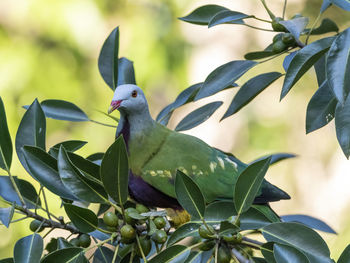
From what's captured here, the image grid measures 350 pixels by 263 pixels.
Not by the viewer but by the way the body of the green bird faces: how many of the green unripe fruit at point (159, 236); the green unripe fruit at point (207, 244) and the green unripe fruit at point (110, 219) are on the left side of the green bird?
3

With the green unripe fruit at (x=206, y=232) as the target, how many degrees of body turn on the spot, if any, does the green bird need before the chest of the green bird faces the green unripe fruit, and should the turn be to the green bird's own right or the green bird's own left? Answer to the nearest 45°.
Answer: approximately 90° to the green bird's own left

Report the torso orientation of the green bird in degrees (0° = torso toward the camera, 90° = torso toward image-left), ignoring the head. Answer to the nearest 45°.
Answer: approximately 90°

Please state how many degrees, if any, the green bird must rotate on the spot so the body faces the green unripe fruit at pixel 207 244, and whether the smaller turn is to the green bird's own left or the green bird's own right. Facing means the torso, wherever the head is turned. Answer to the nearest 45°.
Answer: approximately 90° to the green bird's own left

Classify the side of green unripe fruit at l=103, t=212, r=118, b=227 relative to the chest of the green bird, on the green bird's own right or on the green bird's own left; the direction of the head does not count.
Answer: on the green bird's own left

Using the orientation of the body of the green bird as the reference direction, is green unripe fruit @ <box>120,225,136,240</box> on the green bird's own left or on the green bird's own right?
on the green bird's own left
